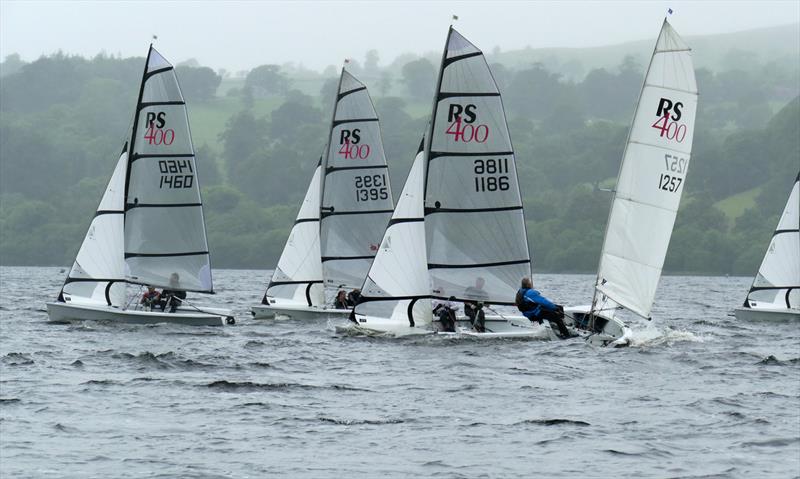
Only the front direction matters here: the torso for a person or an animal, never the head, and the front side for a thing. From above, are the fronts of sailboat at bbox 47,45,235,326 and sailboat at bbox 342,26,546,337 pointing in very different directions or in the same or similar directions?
same or similar directions

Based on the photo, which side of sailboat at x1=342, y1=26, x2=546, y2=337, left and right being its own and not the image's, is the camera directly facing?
left

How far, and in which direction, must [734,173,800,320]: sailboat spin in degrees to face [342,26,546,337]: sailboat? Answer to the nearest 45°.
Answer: approximately 45° to its left

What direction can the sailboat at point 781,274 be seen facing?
to the viewer's left

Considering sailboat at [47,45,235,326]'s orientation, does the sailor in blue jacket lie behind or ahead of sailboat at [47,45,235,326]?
behind

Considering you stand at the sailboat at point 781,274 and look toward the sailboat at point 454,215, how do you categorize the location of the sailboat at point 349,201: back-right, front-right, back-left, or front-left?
front-right
